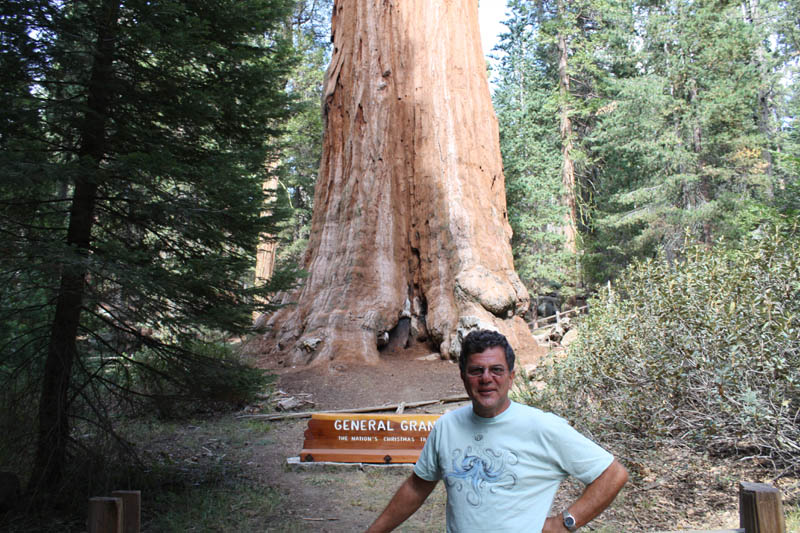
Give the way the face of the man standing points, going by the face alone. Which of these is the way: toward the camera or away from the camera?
toward the camera

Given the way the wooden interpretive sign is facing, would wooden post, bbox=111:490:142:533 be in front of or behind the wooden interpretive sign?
in front

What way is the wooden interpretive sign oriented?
toward the camera

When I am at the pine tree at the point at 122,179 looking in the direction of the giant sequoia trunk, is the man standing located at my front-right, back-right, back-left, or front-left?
back-right

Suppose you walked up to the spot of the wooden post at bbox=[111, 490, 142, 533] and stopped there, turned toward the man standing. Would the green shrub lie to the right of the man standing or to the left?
left

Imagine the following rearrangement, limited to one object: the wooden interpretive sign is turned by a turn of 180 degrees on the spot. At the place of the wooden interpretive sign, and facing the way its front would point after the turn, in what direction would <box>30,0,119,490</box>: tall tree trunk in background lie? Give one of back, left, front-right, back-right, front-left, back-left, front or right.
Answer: back-left

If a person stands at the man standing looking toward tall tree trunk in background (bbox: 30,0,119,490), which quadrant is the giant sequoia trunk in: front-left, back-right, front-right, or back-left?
front-right

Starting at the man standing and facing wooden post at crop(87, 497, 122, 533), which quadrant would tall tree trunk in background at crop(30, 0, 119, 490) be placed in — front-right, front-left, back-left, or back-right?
front-right

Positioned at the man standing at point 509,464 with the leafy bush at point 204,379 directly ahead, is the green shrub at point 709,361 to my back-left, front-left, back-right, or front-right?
front-right

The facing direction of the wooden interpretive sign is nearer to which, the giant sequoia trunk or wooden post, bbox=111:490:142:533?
the wooden post

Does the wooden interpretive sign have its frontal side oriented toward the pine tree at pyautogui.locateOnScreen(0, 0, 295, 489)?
no

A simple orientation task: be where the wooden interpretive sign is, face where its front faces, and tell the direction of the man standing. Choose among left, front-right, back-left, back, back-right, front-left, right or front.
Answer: front

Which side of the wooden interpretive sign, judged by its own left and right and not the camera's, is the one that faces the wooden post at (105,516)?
front

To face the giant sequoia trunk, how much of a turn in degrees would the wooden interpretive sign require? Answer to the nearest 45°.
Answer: approximately 180°

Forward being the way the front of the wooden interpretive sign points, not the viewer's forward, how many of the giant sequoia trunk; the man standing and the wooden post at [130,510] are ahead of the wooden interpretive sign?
2
